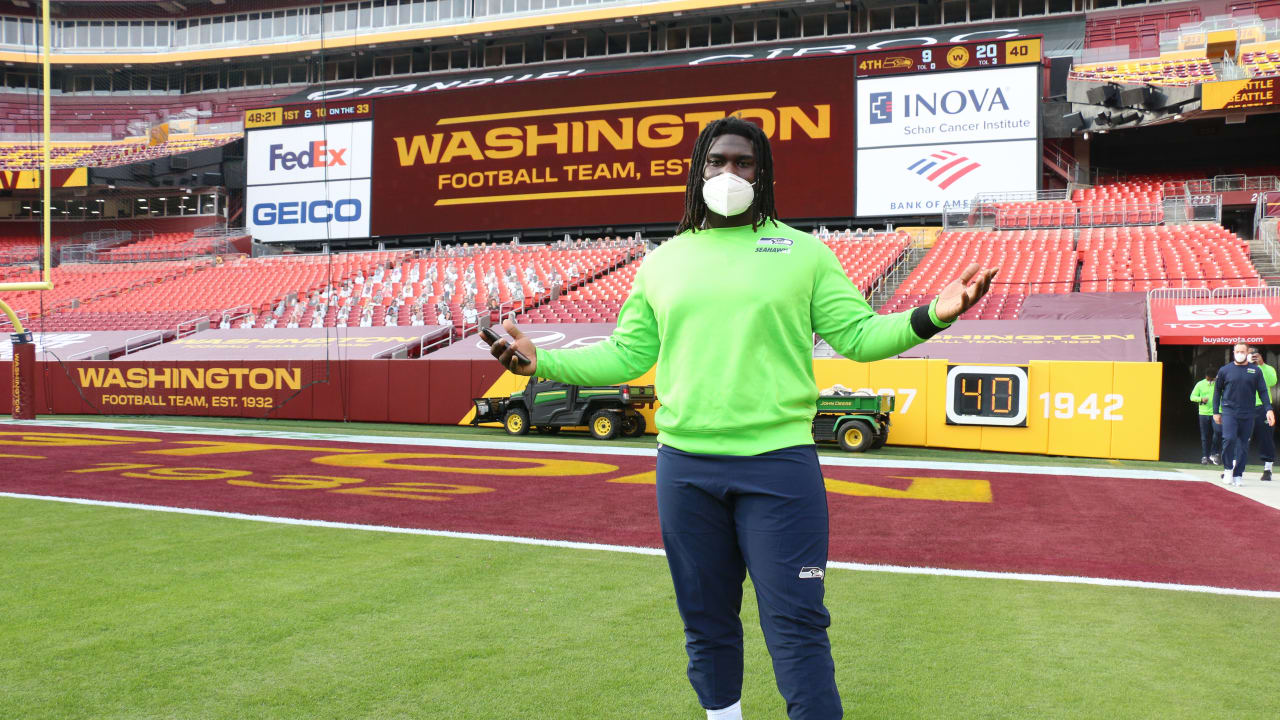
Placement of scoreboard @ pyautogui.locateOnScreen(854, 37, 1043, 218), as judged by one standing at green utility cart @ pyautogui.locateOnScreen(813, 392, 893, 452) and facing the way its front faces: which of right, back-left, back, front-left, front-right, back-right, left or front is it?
right

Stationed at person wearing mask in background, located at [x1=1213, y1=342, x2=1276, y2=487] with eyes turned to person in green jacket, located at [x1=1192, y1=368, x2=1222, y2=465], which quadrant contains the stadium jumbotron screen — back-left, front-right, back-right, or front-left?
front-left

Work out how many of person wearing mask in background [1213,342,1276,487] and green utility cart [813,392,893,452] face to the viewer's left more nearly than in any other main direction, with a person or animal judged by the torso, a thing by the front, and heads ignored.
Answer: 1

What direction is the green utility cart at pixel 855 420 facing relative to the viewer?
to the viewer's left

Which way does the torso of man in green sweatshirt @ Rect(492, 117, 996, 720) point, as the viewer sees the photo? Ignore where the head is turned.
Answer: toward the camera

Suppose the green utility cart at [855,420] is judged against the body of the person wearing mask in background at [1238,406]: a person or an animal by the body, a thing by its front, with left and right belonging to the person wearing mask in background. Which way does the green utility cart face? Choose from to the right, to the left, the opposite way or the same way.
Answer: to the right

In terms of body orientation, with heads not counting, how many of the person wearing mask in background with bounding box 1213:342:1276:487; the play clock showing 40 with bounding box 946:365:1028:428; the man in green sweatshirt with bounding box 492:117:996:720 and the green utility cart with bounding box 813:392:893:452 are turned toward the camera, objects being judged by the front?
3

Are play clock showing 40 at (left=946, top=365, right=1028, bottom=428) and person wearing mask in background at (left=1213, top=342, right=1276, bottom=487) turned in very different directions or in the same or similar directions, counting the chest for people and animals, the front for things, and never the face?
same or similar directions

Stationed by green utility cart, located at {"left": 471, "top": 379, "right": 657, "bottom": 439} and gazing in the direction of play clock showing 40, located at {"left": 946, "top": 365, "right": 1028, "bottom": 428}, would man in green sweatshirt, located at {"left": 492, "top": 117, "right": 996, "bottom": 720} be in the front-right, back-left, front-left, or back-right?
front-right

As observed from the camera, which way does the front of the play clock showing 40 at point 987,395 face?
facing the viewer

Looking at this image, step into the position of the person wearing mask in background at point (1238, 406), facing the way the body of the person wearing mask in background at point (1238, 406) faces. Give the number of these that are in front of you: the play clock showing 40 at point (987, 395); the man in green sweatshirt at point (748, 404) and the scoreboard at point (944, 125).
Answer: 1

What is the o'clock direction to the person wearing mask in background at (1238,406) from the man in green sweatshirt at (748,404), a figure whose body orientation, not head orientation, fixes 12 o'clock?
The person wearing mask in background is roughly at 7 o'clock from the man in green sweatshirt.

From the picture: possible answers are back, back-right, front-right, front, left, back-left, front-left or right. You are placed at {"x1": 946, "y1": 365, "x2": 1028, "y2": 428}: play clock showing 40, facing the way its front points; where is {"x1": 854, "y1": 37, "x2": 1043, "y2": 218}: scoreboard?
back

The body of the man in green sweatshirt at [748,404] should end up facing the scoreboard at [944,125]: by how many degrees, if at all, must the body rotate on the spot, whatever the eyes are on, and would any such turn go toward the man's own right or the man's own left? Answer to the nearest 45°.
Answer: approximately 180°

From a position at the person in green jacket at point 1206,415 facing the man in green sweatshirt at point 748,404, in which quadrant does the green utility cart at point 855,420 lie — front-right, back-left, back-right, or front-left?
front-right

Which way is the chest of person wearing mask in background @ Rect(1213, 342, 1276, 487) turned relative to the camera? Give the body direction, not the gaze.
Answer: toward the camera

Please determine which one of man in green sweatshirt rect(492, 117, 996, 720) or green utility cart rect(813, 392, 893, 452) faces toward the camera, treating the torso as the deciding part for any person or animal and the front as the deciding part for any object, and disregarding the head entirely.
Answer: the man in green sweatshirt

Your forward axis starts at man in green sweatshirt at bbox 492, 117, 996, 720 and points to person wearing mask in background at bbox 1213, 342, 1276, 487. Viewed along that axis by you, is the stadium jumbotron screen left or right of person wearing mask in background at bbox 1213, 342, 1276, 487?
left
